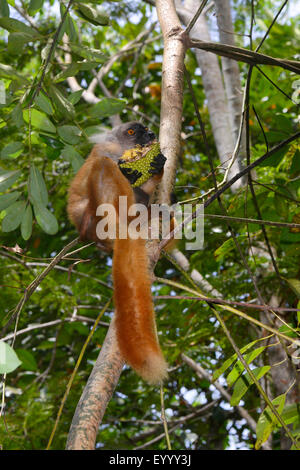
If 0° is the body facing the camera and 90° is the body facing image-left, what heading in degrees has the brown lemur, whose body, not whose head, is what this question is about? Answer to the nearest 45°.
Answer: approximately 270°
